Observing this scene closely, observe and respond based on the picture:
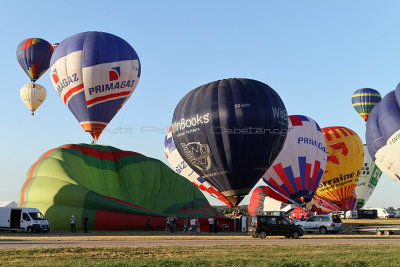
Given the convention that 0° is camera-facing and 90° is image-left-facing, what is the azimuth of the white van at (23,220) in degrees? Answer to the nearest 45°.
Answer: approximately 315°

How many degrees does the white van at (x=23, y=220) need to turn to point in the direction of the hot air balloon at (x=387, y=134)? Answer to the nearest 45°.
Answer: approximately 45° to its left

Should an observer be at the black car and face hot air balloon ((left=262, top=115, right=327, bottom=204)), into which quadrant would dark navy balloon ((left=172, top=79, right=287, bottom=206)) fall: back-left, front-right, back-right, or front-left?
front-left

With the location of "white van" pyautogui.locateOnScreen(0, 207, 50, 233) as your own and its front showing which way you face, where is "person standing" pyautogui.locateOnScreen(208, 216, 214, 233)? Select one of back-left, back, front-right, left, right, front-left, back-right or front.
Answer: front-left

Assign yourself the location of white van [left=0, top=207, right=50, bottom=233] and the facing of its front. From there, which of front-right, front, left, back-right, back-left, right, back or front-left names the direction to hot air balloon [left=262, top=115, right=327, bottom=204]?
front-left

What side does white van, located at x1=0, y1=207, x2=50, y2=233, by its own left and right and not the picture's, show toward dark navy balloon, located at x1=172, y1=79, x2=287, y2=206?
left
